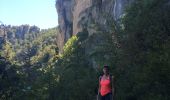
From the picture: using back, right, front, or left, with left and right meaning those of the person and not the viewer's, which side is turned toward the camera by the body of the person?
front
